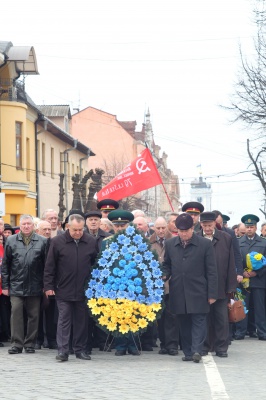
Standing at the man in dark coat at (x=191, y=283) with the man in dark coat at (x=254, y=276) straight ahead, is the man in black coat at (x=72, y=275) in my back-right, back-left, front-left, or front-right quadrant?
back-left

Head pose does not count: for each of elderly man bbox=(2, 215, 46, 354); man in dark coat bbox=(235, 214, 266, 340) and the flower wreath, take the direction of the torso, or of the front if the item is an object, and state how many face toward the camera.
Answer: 3

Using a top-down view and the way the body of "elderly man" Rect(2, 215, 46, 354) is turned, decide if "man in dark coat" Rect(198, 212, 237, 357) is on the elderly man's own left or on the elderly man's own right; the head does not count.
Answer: on the elderly man's own left

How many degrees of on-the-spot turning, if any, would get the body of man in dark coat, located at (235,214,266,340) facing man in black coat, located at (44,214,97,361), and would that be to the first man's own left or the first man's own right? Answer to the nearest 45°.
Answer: approximately 45° to the first man's own right

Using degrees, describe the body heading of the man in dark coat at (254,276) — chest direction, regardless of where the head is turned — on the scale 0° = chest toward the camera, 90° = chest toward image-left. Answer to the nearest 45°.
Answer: approximately 0°

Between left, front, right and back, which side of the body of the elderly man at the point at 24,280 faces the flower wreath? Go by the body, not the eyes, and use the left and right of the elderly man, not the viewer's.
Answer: left

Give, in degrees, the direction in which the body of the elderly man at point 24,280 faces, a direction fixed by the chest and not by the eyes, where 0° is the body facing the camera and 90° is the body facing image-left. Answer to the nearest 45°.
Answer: approximately 0°
